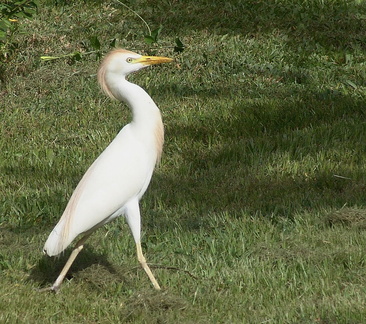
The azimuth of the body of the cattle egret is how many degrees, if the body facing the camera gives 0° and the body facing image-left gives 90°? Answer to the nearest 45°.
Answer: approximately 270°
